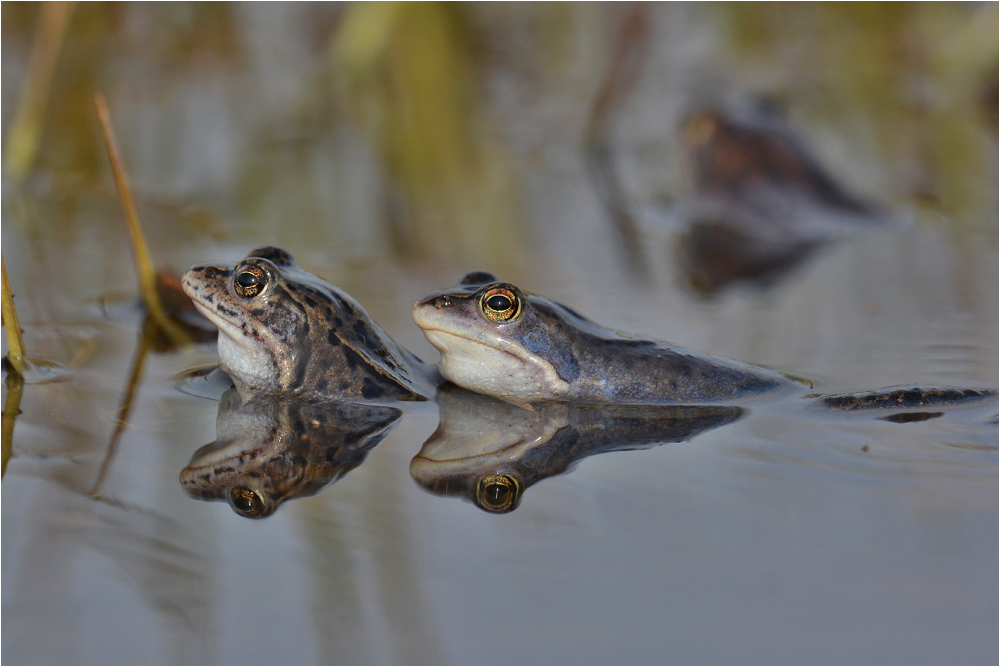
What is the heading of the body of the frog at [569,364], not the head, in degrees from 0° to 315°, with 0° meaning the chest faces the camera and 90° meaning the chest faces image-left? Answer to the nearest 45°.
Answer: approximately 90°

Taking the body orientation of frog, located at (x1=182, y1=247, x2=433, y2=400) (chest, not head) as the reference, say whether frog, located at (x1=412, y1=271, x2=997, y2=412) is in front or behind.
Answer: behind

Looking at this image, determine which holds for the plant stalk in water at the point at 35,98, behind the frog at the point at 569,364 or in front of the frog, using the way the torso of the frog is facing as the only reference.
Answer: in front

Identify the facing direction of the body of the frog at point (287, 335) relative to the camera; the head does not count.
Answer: to the viewer's left

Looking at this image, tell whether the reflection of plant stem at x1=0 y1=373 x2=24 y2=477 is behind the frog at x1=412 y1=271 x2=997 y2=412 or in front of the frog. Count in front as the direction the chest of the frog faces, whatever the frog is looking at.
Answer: in front

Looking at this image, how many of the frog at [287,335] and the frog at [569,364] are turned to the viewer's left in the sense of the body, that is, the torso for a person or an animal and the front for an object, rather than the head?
2
